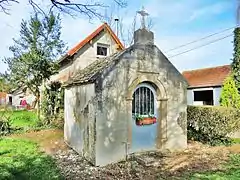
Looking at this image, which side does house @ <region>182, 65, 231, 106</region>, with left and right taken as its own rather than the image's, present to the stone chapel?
front

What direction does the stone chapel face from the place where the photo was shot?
facing the viewer and to the right of the viewer

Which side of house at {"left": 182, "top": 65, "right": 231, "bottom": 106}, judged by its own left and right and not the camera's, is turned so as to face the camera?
front

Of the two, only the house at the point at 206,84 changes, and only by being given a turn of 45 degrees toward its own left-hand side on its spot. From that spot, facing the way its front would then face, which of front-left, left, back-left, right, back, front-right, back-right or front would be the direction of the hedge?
front-right

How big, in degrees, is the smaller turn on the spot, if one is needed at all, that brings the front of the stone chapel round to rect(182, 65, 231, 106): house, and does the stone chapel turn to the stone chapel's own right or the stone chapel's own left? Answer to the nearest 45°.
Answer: approximately 90° to the stone chapel's own left

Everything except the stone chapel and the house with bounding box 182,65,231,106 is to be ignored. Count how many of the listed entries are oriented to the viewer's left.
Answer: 0

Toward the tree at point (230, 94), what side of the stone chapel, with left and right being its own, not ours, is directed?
left

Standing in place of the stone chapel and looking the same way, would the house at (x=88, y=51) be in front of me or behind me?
behind

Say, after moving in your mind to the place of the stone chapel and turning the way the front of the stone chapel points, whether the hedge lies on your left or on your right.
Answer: on your left

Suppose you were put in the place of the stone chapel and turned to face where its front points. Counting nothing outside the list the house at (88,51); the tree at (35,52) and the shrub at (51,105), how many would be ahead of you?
0

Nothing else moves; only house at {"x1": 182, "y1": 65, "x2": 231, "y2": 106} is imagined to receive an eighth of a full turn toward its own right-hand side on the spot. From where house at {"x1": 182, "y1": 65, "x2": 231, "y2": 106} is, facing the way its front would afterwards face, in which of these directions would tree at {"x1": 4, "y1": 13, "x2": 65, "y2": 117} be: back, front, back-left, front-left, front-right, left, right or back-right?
front

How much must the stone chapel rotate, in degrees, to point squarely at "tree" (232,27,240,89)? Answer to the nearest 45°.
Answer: approximately 90° to its left
